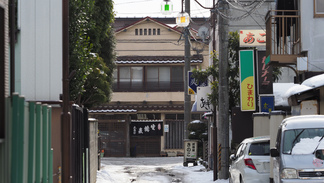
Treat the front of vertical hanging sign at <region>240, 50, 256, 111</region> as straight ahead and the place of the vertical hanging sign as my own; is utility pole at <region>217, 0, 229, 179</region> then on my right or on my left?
on my right

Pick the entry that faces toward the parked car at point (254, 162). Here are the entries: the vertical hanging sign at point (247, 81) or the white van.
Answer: the vertical hanging sign

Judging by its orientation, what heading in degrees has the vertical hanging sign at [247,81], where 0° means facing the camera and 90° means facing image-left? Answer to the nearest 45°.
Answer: approximately 0°

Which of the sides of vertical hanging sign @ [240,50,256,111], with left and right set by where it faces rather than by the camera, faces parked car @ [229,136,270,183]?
front

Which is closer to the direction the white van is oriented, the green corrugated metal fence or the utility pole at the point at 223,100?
the green corrugated metal fence

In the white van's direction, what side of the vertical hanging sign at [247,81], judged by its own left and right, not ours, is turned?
front

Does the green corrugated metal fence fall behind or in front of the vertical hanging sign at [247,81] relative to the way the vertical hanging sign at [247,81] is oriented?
in front
